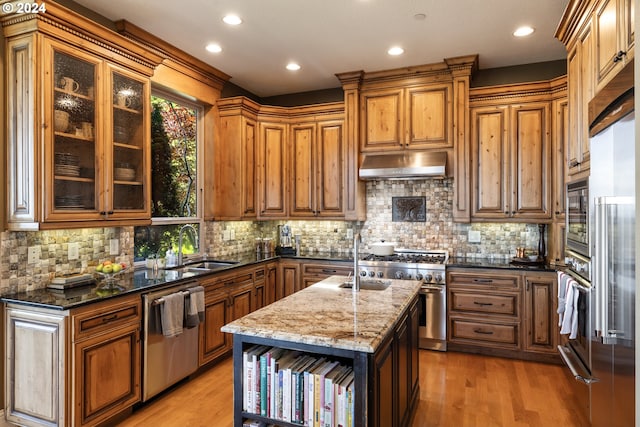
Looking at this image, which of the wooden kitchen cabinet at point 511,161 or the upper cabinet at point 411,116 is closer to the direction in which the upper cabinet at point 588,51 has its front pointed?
the upper cabinet

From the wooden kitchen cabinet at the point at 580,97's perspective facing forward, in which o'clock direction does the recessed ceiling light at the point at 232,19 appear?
The recessed ceiling light is roughly at 11 o'clock from the wooden kitchen cabinet.

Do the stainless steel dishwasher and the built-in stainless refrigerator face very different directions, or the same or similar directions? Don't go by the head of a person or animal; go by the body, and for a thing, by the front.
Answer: very different directions

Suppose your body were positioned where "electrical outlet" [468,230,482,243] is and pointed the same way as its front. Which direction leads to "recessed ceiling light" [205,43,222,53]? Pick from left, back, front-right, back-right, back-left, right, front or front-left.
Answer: front-right

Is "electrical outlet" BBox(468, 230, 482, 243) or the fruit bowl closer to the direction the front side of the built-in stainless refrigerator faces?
the fruit bowl

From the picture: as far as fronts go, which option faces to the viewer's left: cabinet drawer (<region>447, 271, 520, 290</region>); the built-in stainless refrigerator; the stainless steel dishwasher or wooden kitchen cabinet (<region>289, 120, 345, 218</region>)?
the built-in stainless refrigerator

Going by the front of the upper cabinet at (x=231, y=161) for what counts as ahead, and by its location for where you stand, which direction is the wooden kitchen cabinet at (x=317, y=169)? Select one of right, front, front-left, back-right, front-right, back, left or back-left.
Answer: front-left

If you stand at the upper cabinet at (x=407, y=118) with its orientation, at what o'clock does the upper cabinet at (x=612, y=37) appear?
the upper cabinet at (x=612, y=37) is roughly at 11 o'clock from the upper cabinet at (x=407, y=118).

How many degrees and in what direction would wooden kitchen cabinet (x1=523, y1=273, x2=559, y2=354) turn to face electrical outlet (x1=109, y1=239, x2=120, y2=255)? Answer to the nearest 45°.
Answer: approximately 45° to its right

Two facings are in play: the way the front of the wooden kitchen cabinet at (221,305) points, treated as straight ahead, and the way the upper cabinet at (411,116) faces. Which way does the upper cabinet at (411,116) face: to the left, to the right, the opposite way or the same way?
to the right

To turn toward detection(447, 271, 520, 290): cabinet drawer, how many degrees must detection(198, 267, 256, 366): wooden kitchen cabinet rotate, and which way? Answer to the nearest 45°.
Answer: approximately 45° to its left
